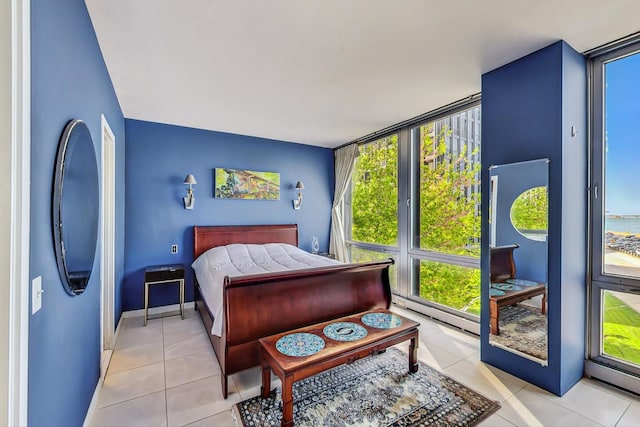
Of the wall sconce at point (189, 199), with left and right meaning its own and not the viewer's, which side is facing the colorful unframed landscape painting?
left

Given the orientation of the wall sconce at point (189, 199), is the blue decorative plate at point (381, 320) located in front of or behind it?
in front

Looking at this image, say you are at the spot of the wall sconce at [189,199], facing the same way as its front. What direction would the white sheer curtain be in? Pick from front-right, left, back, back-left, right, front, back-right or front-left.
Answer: left

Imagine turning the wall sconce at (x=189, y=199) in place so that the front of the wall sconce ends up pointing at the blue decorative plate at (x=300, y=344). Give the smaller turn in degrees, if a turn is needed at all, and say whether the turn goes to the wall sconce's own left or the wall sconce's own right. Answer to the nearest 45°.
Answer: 0° — it already faces it

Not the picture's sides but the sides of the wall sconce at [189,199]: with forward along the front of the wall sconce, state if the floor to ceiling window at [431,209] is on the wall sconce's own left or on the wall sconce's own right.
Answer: on the wall sconce's own left

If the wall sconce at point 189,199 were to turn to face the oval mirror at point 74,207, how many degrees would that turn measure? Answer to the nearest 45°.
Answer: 0° — it already faces it

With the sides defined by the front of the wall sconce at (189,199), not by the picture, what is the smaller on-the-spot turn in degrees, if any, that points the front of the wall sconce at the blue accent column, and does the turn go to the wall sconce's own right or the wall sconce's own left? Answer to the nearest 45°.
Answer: approximately 45° to the wall sconce's own left

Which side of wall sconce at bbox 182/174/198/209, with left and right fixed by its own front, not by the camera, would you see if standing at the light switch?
front

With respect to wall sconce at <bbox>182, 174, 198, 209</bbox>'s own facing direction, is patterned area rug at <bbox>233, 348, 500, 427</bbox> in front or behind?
in front

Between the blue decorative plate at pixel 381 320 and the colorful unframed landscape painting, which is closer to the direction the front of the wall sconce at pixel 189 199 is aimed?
the blue decorative plate

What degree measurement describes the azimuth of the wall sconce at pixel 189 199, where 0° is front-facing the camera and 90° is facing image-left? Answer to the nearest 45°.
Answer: approximately 0°
